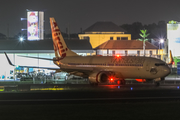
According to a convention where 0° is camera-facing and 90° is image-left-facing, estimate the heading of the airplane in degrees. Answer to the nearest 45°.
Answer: approximately 315°
